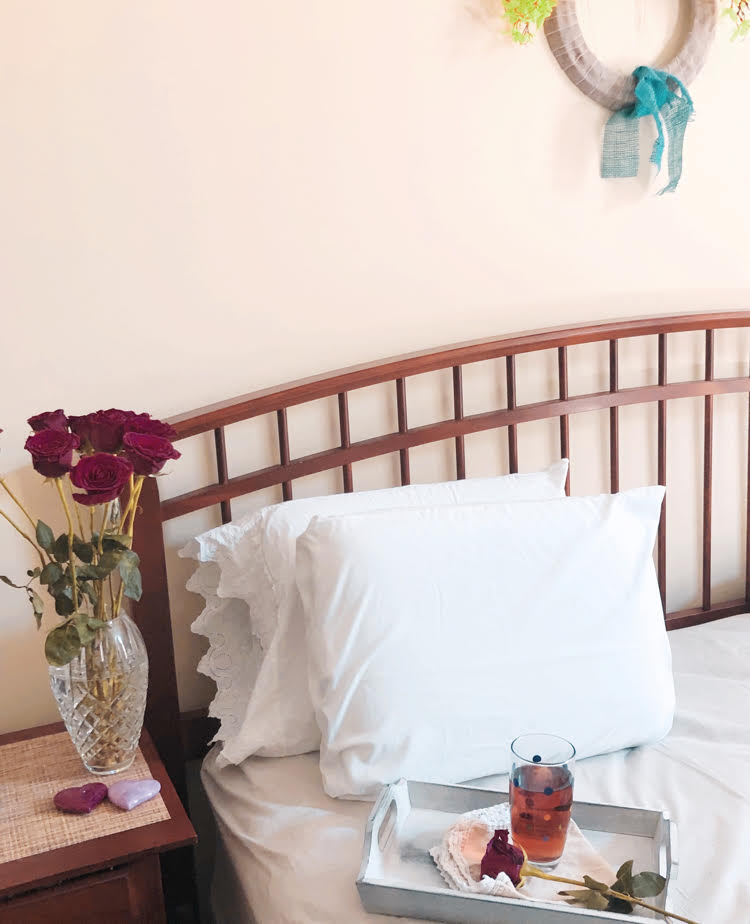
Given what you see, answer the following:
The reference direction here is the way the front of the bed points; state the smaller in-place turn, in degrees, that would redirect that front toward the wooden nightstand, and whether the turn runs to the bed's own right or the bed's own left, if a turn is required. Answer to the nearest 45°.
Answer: approximately 90° to the bed's own right

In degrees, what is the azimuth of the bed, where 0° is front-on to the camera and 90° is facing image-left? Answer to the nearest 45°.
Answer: approximately 315°
